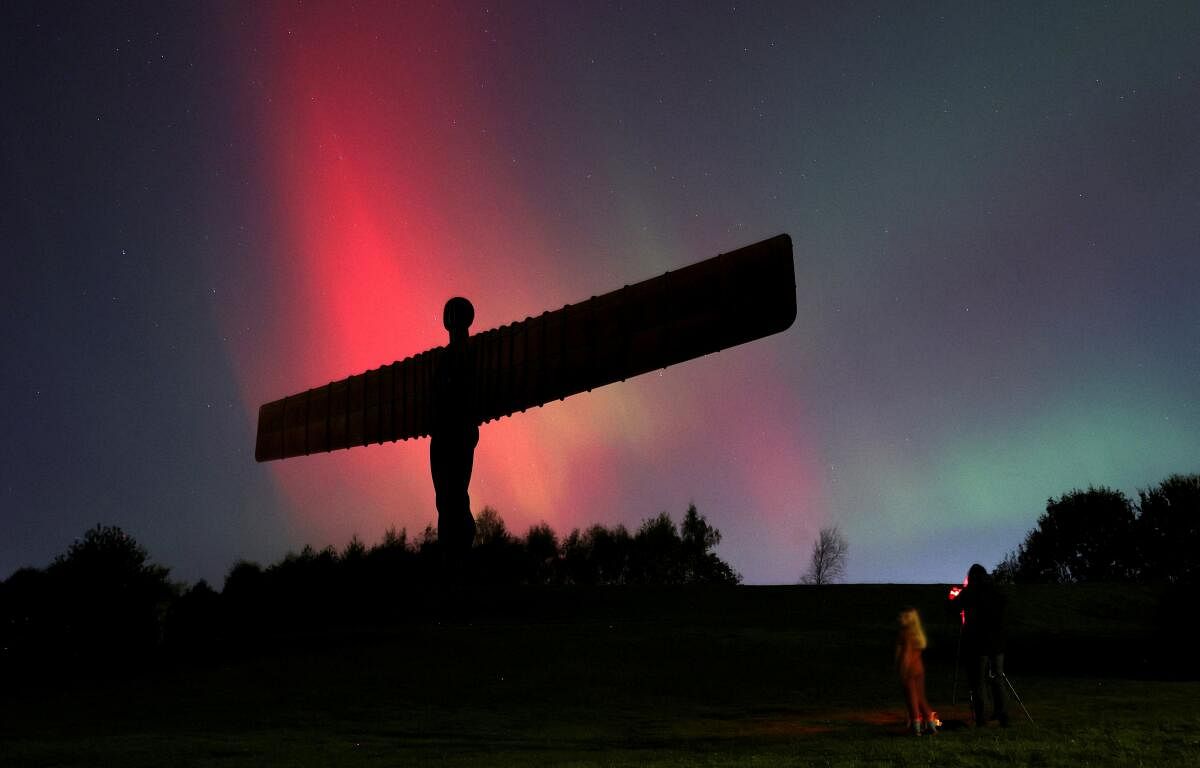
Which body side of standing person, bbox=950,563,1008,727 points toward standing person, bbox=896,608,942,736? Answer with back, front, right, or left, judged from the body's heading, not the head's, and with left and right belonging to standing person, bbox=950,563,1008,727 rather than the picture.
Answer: left

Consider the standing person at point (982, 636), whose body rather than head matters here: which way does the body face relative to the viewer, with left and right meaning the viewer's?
facing away from the viewer and to the left of the viewer

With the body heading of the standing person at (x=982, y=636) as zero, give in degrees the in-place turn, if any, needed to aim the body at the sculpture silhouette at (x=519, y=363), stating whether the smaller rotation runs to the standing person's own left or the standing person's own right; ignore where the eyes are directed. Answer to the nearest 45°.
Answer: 0° — they already face it

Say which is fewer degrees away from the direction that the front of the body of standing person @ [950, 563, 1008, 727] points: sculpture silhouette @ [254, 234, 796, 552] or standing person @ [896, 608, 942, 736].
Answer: the sculpture silhouette
